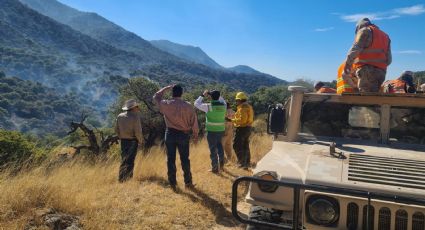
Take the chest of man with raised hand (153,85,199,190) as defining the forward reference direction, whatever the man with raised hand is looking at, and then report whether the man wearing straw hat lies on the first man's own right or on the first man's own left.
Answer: on the first man's own left

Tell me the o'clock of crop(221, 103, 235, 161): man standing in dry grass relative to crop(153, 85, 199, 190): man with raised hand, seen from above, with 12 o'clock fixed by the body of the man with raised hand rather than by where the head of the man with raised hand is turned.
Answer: The man standing in dry grass is roughly at 1 o'clock from the man with raised hand.

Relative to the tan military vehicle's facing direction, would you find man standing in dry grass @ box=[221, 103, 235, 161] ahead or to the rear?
to the rear

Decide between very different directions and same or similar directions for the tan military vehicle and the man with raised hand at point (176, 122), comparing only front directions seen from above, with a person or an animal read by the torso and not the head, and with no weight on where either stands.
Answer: very different directions

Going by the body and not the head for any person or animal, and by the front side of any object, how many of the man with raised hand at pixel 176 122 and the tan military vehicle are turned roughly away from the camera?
1

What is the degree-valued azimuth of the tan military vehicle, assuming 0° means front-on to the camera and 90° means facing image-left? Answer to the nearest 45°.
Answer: approximately 0°

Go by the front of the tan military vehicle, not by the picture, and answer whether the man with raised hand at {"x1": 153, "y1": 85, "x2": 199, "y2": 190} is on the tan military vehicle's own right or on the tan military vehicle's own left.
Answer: on the tan military vehicle's own right

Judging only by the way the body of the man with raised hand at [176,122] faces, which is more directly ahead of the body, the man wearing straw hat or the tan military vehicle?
the man wearing straw hat

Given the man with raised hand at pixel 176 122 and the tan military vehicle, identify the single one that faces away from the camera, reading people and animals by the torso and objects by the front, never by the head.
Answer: the man with raised hand

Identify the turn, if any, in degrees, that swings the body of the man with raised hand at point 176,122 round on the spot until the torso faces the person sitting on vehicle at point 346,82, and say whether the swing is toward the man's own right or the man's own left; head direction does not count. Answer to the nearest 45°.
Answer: approximately 135° to the man's own right

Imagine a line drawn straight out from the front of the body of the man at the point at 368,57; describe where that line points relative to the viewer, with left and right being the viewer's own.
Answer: facing away from the viewer and to the left of the viewer

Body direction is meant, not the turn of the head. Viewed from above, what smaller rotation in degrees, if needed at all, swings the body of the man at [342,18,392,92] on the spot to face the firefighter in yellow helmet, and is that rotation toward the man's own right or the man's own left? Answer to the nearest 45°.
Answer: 0° — they already face them

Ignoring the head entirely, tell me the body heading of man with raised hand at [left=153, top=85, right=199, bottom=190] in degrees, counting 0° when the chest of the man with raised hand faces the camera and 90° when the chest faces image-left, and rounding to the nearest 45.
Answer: approximately 180°
